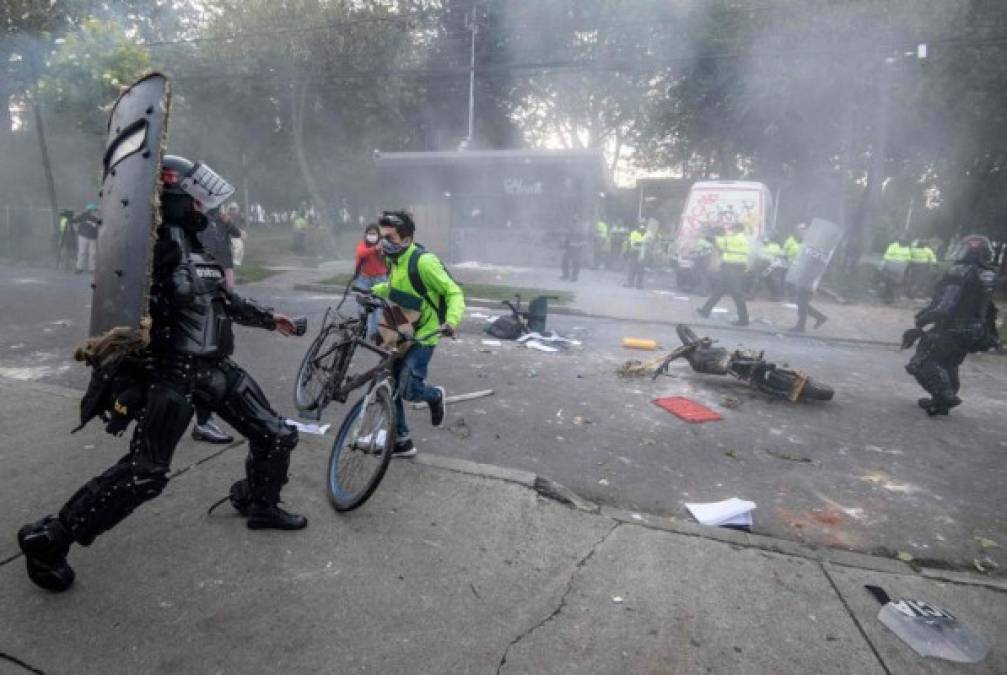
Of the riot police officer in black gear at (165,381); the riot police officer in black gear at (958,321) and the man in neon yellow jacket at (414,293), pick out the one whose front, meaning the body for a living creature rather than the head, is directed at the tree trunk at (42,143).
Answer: the riot police officer in black gear at (958,321)

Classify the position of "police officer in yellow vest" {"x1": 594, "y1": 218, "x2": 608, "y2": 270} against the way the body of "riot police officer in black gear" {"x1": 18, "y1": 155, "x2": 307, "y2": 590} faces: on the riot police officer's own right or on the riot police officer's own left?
on the riot police officer's own left

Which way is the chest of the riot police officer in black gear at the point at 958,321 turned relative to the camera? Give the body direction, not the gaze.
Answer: to the viewer's left

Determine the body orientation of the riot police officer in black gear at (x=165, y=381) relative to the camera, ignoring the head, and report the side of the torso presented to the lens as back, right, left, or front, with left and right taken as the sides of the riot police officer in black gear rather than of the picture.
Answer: right

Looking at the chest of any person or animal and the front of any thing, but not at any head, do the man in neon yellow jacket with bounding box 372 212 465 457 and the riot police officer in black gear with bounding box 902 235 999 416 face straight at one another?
no

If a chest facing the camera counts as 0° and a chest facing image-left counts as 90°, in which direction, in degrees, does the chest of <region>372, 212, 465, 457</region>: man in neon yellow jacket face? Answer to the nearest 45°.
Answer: approximately 45°

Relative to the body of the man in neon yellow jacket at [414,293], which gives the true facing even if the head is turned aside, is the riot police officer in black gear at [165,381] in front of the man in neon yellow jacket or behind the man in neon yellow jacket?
in front

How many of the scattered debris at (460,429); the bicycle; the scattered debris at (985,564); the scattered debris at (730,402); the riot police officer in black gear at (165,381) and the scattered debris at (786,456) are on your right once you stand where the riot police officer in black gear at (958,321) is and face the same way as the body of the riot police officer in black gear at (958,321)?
0

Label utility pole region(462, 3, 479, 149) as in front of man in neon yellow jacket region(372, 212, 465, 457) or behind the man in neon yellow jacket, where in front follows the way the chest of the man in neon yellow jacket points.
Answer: behind

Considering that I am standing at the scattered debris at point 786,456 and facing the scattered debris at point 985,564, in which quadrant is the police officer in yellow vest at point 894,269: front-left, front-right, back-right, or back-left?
back-left

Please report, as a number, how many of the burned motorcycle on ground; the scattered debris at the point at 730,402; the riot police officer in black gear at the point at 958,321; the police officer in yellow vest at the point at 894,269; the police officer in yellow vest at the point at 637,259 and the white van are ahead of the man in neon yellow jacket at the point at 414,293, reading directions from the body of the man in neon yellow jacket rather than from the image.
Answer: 0

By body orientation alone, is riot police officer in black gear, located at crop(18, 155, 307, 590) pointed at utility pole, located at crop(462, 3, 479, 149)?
no

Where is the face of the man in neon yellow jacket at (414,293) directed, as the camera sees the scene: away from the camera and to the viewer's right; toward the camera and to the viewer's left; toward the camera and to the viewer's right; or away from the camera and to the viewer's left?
toward the camera and to the viewer's left

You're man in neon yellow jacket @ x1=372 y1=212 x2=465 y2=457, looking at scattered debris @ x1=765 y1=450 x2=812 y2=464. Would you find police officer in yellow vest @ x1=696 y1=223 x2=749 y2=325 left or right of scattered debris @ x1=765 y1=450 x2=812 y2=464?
left

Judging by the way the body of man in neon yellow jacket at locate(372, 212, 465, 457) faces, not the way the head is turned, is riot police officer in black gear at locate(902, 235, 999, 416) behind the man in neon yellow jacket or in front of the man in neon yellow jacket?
behind

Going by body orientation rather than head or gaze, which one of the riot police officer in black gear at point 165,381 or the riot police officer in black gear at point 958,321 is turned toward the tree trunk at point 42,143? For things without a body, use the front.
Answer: the riot police officer in black gear at point 958,321

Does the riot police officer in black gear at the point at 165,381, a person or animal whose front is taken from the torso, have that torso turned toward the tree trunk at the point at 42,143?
no

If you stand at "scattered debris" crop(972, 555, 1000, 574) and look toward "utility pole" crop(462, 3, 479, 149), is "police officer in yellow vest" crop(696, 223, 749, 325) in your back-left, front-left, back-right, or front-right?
front-right

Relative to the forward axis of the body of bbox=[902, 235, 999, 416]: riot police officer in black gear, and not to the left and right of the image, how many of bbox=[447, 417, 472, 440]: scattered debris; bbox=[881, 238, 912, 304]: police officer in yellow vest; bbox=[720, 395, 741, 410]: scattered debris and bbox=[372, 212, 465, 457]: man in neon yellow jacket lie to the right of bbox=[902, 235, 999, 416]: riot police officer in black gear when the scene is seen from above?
1

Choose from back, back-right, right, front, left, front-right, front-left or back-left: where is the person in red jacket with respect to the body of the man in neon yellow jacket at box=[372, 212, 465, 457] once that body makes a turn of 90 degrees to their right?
front-right
